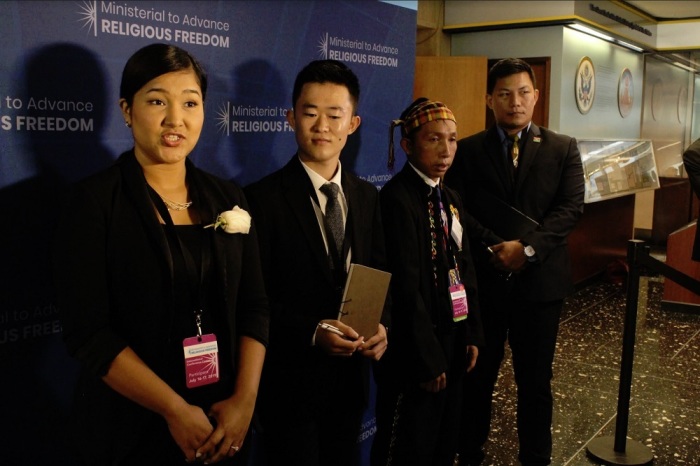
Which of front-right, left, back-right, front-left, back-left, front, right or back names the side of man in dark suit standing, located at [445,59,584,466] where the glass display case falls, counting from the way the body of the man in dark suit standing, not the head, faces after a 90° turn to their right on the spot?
right

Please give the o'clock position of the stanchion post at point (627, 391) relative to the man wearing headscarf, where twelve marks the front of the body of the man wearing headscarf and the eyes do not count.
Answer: The stanchion post is roughly at 9 o'clock from the man wearing headscarf.

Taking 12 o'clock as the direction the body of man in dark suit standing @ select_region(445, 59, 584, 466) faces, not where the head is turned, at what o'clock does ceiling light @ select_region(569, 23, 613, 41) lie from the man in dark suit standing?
The ceiling light is roughly at 6 o'clock from the man in dark suit standing.

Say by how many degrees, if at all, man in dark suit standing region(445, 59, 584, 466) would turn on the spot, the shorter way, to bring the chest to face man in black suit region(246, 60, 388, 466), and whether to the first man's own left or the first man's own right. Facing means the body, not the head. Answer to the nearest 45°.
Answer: approximately 45° to the first man's own right

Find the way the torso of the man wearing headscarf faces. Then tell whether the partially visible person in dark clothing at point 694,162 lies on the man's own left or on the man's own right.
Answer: on the man's own left

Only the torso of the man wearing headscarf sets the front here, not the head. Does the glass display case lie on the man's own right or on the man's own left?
on the man's own left

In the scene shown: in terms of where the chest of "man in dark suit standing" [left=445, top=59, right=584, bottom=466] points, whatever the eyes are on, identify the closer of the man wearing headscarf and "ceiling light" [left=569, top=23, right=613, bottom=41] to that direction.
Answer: the man wearing headscarf

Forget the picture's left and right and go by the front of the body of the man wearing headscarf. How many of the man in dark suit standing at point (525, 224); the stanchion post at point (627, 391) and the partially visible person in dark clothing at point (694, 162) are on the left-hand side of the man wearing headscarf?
3

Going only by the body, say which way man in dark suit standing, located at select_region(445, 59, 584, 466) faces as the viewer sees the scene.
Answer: toward the camera

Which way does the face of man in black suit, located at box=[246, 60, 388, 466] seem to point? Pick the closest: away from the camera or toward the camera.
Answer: toward the camera

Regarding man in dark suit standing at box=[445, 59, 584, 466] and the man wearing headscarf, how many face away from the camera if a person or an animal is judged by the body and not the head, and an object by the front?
0

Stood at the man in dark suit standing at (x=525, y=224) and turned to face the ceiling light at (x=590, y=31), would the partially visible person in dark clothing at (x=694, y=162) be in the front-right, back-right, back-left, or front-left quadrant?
front-right
